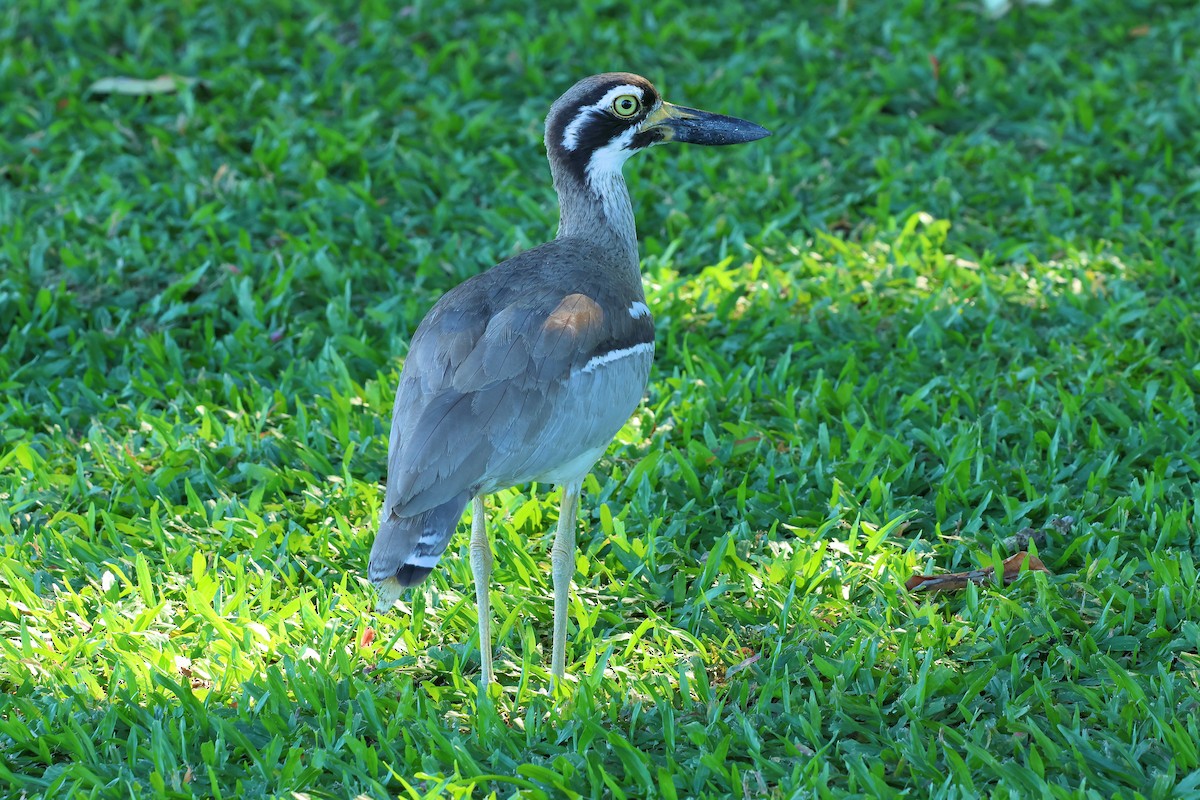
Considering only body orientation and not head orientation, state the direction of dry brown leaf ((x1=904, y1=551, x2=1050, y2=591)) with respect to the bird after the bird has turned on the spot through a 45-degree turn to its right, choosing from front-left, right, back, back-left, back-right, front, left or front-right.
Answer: front

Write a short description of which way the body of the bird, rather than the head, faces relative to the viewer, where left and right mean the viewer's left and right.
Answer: facing away from the viewer and to the right of the viewer
